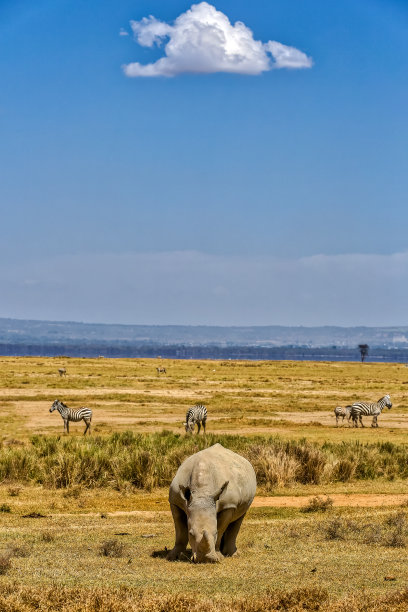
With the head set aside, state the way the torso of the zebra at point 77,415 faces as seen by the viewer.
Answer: to the viewer's left

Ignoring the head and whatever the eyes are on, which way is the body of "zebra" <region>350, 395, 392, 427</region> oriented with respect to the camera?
to the viewer's right

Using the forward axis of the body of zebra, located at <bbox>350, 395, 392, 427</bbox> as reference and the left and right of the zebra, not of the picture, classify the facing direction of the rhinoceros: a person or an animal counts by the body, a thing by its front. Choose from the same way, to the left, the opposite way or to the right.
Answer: to the right

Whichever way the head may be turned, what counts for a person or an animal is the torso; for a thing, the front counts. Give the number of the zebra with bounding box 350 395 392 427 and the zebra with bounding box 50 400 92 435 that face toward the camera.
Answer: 0

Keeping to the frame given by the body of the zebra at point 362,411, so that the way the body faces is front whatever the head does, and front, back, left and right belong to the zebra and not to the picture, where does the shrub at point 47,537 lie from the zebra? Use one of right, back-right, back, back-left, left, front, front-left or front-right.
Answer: right

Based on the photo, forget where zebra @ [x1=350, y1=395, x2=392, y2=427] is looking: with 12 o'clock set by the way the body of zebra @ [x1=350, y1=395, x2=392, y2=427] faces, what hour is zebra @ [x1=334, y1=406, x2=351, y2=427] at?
zebra @ [x1=334, y1=406, x2=351, y2=427] is roughly at 5 o'clock from zebra @ [x1=350, y1=395, x2=392, y2=427].

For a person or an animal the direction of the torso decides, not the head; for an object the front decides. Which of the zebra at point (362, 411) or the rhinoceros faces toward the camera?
the rhinoceros

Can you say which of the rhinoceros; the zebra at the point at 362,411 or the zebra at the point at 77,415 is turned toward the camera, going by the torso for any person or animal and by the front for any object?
the rhinoceros

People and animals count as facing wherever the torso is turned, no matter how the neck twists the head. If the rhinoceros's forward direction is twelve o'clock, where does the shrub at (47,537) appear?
The shrub is roughly at 4 o'clock from the rhinoceros.

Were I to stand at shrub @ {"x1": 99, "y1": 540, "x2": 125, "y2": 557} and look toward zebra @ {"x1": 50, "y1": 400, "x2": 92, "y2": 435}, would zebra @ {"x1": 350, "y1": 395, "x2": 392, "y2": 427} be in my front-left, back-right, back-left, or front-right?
front-right

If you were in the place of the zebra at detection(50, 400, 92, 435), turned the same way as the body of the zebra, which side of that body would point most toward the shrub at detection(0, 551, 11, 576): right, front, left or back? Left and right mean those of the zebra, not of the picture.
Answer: left

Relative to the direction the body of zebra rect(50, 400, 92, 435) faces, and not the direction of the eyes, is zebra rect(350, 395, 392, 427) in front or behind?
behind

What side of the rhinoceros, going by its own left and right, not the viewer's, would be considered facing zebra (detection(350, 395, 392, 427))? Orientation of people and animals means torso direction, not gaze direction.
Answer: back

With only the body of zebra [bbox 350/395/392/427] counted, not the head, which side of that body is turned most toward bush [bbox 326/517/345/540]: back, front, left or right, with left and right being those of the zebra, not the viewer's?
right

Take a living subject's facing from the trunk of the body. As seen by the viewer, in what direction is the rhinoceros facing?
toward the camera

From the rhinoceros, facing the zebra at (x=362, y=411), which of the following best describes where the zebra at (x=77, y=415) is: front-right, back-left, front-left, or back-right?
front-left
